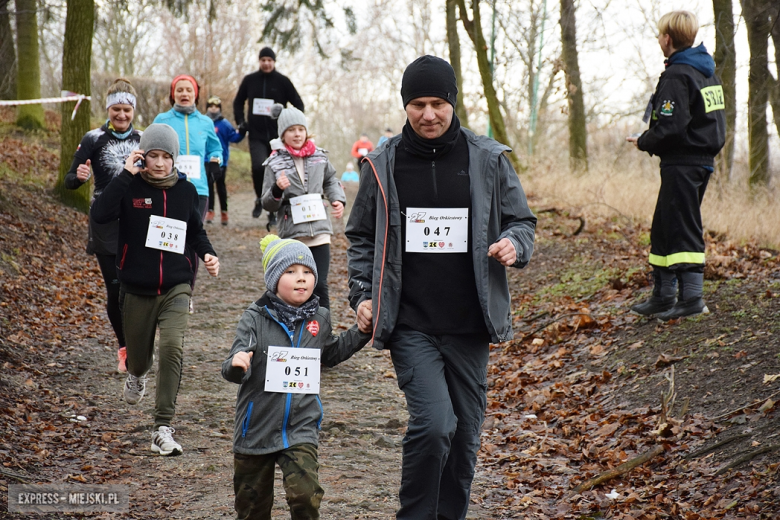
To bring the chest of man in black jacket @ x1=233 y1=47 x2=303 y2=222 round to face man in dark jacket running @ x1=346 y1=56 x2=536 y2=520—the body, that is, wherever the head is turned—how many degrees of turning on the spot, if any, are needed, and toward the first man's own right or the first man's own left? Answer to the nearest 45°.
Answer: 0° — they already face them

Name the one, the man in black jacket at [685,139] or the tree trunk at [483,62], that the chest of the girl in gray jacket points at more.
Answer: the man in black jacket

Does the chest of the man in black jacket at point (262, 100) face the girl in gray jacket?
yes

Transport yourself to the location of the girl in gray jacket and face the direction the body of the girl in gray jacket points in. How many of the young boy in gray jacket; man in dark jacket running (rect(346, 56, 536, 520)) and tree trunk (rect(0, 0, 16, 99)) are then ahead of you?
2

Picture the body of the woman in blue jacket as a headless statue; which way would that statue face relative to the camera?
toward the camera

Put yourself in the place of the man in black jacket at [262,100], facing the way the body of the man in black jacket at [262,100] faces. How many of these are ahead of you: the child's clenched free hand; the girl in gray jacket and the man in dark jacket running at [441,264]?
3

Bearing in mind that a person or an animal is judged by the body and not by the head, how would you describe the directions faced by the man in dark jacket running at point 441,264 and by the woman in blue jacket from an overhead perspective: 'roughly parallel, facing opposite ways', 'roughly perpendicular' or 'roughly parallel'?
roughly parallel

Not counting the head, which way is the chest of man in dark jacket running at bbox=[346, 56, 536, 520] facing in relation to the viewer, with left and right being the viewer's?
facing the viewer

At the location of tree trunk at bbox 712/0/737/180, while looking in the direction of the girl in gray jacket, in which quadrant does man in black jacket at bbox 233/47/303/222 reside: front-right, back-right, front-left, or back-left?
front-right

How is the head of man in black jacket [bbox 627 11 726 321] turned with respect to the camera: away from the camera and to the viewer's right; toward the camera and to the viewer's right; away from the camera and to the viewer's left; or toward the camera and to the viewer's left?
away from the camera and to the viewer's left

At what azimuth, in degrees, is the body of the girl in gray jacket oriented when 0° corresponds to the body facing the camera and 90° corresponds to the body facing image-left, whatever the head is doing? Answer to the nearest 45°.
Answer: approximately 0°

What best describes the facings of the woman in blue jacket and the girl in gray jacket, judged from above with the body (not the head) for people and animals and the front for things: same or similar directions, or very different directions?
same or similar directions

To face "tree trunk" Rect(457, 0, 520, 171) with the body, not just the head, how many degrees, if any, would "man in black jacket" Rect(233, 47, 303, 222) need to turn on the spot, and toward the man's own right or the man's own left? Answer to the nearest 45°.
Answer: approximately 135° to the man's own left

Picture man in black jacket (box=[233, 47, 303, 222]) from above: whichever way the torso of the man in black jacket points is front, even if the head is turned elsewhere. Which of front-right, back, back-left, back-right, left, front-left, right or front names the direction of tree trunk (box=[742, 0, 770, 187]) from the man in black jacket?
left

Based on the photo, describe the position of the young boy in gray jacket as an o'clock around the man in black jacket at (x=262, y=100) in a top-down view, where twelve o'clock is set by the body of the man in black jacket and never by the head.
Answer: The young boy in gray jacket is roughly at 12 o'clock from the man in black jacket.

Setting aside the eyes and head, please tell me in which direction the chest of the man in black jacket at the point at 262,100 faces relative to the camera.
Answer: toward the camera

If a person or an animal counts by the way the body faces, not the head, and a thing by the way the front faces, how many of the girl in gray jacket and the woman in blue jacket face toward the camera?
2

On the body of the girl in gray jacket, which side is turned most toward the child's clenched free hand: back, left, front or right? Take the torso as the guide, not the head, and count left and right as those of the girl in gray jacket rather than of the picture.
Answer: front
